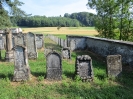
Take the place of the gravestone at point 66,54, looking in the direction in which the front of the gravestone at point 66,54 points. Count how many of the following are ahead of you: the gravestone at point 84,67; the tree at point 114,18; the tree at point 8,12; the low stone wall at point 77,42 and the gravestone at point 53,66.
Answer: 2

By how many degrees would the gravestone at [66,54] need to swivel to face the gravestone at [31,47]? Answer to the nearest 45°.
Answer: approximately 90° to its right

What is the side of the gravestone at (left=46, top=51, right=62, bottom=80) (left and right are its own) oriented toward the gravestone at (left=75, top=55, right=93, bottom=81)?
left

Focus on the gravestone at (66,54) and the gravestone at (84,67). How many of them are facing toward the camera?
2

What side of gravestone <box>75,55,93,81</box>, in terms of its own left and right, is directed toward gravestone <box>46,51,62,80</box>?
right

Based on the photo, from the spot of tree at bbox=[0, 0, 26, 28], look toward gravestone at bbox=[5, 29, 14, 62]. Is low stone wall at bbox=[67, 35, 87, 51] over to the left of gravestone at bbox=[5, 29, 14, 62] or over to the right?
left

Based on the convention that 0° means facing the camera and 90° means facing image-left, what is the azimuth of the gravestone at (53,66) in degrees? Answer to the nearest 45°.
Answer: approximately 0°

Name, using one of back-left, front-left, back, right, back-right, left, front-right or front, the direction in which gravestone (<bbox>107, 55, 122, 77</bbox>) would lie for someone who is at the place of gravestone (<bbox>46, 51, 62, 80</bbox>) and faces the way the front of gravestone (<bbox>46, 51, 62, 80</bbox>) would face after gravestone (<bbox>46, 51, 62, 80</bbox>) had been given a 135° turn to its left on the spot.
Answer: front-right

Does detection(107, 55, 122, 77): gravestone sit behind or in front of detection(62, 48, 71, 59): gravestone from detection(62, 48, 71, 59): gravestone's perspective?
in front

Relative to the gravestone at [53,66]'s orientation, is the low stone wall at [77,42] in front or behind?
behind

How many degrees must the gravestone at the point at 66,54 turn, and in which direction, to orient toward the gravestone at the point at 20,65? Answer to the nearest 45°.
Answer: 0° — it already faces it
